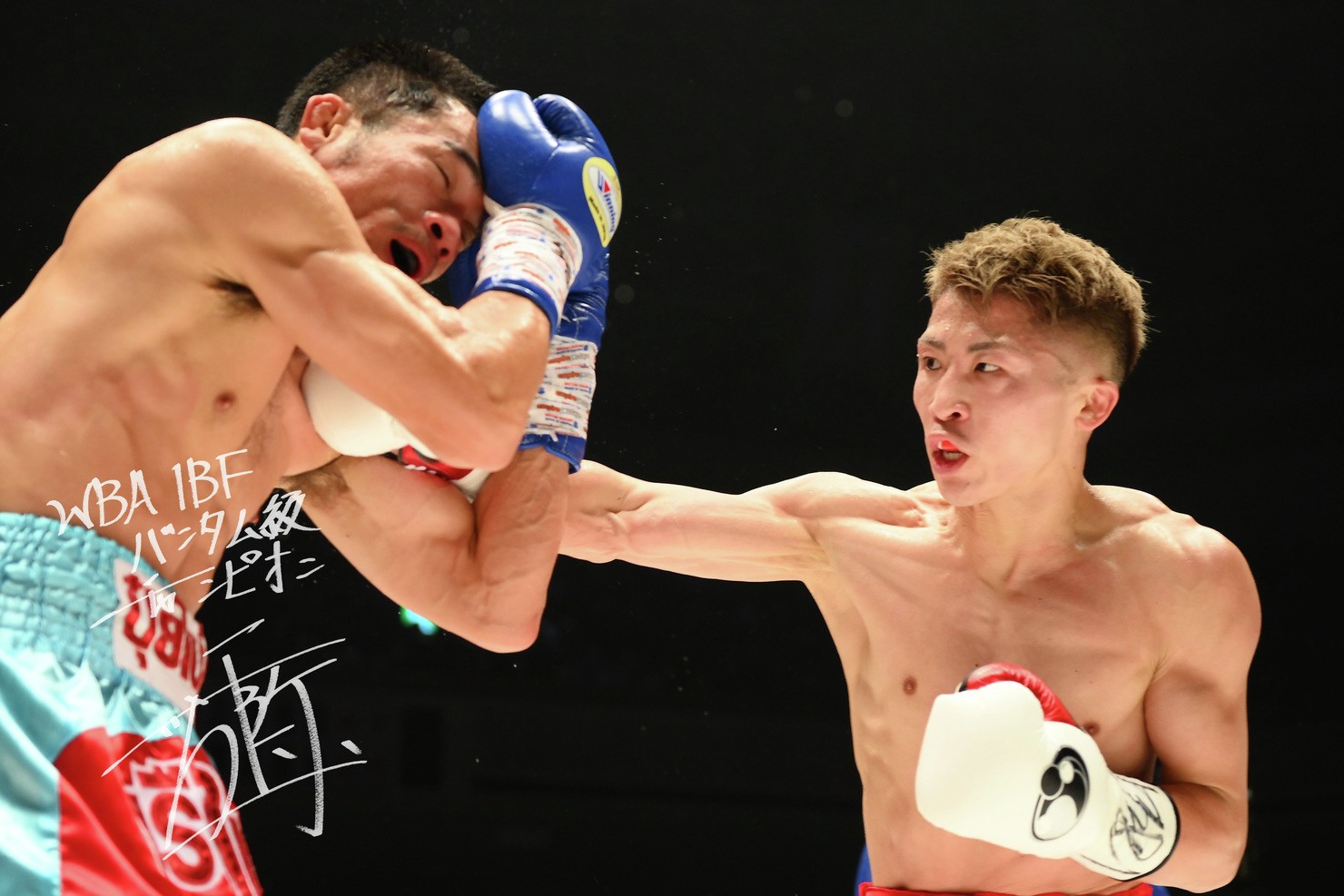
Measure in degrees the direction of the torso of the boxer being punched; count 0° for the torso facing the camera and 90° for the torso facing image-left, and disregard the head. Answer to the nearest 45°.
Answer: approximately 315°
